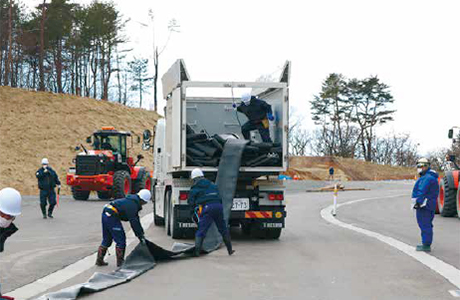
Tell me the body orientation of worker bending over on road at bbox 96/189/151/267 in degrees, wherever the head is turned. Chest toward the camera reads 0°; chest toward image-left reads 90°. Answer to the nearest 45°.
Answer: approximately 270°

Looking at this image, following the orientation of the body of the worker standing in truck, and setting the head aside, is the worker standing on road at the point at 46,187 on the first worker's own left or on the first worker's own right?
on the first worker's own right

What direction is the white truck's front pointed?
away from the camera

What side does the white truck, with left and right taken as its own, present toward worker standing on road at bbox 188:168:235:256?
back

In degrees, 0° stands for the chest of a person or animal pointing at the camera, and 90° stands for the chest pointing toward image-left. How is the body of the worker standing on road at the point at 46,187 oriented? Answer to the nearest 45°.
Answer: approximately 0°

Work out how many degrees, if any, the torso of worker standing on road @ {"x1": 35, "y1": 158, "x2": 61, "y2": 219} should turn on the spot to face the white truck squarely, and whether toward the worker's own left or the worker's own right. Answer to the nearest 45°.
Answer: approximately 45° to the worker's own left

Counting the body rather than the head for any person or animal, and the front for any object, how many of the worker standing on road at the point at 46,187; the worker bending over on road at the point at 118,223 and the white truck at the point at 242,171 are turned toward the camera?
1

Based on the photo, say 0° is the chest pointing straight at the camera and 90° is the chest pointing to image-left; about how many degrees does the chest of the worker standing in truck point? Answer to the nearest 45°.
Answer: approximately 45°

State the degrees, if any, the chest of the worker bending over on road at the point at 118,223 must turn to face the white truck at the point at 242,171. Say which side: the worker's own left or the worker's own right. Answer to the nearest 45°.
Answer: approximately 45° to the worker's own left

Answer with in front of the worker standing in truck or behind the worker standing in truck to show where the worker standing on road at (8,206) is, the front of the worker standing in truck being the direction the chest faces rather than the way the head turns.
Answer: in front

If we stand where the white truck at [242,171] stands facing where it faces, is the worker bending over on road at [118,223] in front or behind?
behind
